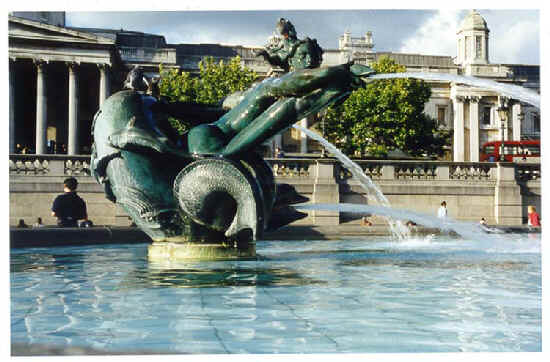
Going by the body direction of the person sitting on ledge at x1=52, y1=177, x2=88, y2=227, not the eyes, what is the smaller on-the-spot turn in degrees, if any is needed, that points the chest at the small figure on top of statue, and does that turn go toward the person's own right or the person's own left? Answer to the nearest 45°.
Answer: approximately 135° to the person's own right

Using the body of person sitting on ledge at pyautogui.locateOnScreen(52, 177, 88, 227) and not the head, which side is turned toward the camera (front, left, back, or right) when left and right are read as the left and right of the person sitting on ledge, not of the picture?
back

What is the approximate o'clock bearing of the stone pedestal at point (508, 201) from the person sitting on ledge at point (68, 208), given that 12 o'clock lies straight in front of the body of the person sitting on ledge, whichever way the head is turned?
The stone pedestal is roughly at 2 o'clock from the person sitting on ledge.

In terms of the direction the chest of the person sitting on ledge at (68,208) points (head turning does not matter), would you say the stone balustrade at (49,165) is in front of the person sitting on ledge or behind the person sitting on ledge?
in front

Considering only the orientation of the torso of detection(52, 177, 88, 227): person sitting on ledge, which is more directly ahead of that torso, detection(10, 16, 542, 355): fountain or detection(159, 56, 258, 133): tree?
the tree
